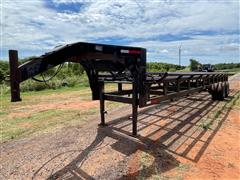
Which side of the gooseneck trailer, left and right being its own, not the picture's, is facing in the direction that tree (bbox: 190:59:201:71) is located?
back

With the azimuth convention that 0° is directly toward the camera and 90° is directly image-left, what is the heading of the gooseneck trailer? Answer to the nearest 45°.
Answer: approximately 45°
